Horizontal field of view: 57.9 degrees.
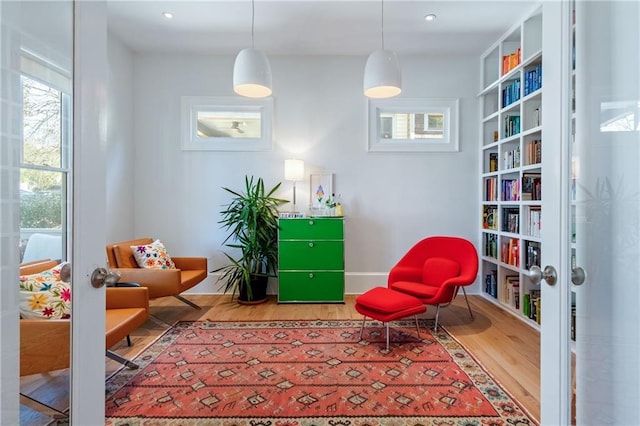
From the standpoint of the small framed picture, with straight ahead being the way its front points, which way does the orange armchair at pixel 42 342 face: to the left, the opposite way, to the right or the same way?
to the left

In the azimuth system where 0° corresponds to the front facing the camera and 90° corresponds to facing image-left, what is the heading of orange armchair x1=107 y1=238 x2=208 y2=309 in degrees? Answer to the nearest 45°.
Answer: approximately 315°

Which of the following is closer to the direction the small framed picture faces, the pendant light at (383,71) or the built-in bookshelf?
the pendant light

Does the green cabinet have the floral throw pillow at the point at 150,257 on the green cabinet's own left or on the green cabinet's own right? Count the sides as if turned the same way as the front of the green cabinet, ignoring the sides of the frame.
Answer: on the green cabinet's own right

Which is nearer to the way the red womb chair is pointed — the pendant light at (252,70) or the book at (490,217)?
the pendant light

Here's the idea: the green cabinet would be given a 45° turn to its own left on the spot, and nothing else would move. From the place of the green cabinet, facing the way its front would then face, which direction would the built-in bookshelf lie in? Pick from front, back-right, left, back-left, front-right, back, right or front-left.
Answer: front-left

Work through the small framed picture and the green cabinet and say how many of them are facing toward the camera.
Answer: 2

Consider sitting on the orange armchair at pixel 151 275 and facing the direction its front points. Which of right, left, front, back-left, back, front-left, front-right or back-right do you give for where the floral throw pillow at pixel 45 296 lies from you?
front-right

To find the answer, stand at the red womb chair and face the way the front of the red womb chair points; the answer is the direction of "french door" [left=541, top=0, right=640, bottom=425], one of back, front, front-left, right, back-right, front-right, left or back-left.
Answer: front-left

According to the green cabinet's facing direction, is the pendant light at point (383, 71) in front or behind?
in front

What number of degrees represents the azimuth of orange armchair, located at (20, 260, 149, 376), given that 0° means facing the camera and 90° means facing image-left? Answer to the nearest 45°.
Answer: approximately 315°

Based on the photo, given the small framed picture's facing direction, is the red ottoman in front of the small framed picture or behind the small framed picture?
in front

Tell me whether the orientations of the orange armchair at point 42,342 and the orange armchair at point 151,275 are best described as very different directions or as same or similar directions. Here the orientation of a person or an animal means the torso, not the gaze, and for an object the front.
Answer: same or similar directions

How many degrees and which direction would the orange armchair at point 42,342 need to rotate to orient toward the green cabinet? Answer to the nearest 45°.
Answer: approximately 90° to its left

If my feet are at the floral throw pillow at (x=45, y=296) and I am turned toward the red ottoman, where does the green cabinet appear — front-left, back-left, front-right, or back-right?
front-left

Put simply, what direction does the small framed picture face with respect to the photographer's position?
facing the viewer
